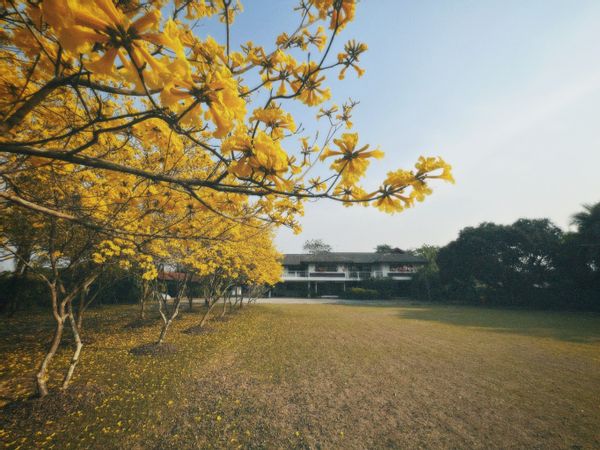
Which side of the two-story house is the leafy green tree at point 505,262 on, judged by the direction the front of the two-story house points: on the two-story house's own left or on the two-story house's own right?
on the two-story house's own left

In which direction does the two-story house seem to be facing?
toward the camera
